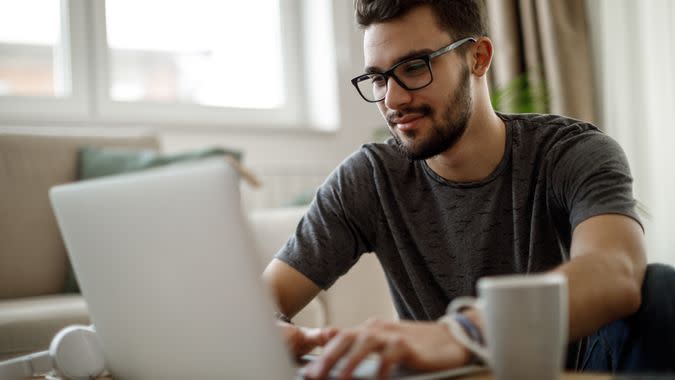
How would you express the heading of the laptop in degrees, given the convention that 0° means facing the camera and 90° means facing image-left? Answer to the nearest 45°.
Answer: approximately 225°

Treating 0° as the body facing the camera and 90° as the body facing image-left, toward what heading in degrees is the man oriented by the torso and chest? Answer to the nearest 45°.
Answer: approximately 45°

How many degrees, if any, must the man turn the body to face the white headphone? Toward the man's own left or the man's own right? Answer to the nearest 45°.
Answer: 0° — they already face it

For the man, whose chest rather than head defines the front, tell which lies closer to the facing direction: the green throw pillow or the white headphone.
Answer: the white headphone

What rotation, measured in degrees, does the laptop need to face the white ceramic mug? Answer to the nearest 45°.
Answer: approximately 45° to its right
